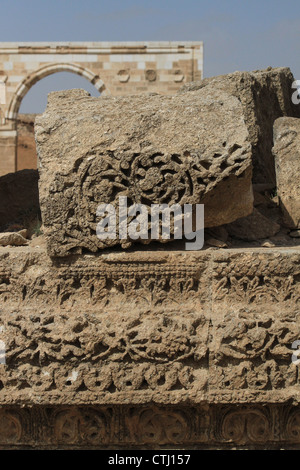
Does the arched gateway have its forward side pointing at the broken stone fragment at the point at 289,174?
yes

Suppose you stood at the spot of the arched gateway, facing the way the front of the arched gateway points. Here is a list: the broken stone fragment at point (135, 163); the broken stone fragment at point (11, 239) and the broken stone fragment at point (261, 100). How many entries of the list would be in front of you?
3

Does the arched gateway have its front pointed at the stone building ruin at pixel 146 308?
yes

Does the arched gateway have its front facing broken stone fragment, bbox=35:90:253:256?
yes

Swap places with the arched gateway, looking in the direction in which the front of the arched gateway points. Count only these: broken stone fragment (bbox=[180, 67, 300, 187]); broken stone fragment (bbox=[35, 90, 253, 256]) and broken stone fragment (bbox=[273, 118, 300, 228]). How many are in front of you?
3

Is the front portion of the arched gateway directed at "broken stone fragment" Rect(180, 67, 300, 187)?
yes

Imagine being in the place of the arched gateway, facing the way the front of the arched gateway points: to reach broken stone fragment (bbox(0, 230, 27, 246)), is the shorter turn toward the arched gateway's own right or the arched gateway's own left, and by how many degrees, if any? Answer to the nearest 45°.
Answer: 0° — it already faces it

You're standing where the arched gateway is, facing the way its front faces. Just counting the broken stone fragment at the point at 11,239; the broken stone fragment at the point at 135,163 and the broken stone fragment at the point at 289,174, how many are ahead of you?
3

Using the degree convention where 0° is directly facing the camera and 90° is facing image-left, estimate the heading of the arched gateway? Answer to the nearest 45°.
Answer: approximately 0°
